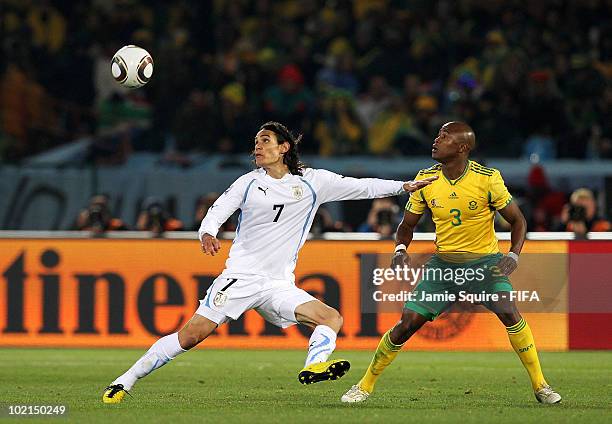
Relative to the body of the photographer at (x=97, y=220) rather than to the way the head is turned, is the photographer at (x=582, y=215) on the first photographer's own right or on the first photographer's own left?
on the first photographer's own left

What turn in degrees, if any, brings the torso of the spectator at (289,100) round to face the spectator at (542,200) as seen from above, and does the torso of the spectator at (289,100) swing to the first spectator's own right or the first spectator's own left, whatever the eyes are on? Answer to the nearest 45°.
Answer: approximately 45° to the first spectator's own left

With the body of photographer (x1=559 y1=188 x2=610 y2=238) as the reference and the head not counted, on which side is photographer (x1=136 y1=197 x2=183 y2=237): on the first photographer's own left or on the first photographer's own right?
on the first photographer's own right

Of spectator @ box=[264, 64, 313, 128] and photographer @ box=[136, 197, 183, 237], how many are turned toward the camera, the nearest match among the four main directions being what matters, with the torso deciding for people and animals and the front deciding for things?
2
